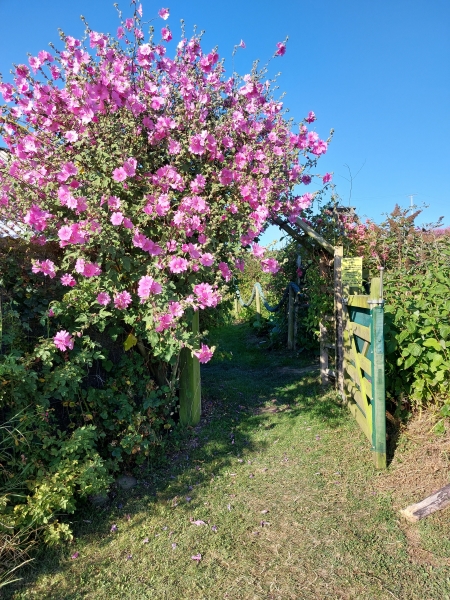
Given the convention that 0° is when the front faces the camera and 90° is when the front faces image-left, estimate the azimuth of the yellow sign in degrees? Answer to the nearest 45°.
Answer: approximately 0°

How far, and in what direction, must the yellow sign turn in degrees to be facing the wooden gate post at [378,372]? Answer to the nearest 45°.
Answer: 0° — it already faces it

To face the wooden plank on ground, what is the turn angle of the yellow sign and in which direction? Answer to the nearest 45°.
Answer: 0° — it already faces it

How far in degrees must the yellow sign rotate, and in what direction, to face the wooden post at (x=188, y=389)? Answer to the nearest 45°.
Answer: approximately 45° to its right

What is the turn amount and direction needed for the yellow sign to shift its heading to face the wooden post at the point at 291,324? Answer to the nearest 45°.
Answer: approximately 180°

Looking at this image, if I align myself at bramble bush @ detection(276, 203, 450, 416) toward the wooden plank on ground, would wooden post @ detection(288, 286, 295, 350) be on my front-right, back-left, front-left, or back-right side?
back-right
